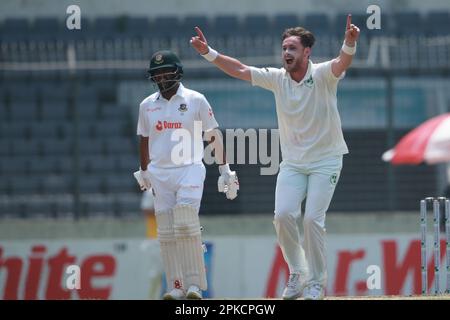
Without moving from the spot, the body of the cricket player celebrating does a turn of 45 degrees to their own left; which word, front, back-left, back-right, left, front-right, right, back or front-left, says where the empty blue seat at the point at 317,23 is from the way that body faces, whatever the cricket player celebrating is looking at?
back

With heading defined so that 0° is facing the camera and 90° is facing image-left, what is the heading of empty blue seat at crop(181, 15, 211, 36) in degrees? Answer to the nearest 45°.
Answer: approximately 0°

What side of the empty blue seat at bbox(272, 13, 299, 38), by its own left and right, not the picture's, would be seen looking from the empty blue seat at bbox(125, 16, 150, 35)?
right

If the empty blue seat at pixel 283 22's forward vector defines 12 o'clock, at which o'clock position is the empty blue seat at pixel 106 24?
the empty blue seat at pixel 106 24 is roughly at 3 o'clock from the empty blue seat at pixel 283 22.

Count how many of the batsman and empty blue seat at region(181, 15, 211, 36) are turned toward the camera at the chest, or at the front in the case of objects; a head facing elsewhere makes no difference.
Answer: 2
